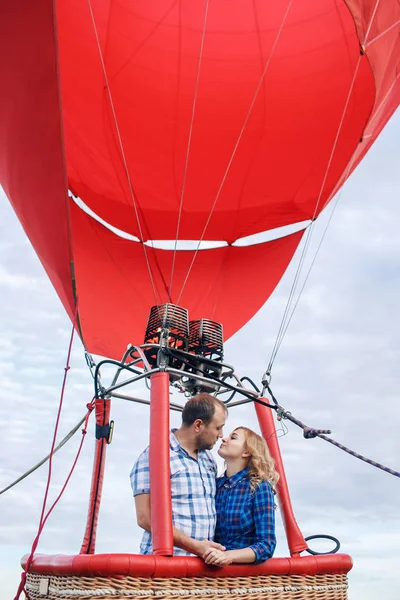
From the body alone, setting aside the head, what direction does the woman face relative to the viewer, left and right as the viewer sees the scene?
facing the viewer and to the left of the viewer

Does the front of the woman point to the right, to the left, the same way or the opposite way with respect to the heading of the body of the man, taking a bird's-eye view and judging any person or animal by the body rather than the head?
to the right

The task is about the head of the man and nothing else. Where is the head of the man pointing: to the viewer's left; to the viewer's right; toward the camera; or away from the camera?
to the viewer's right

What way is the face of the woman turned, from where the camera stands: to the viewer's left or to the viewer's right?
to the viewer's left
